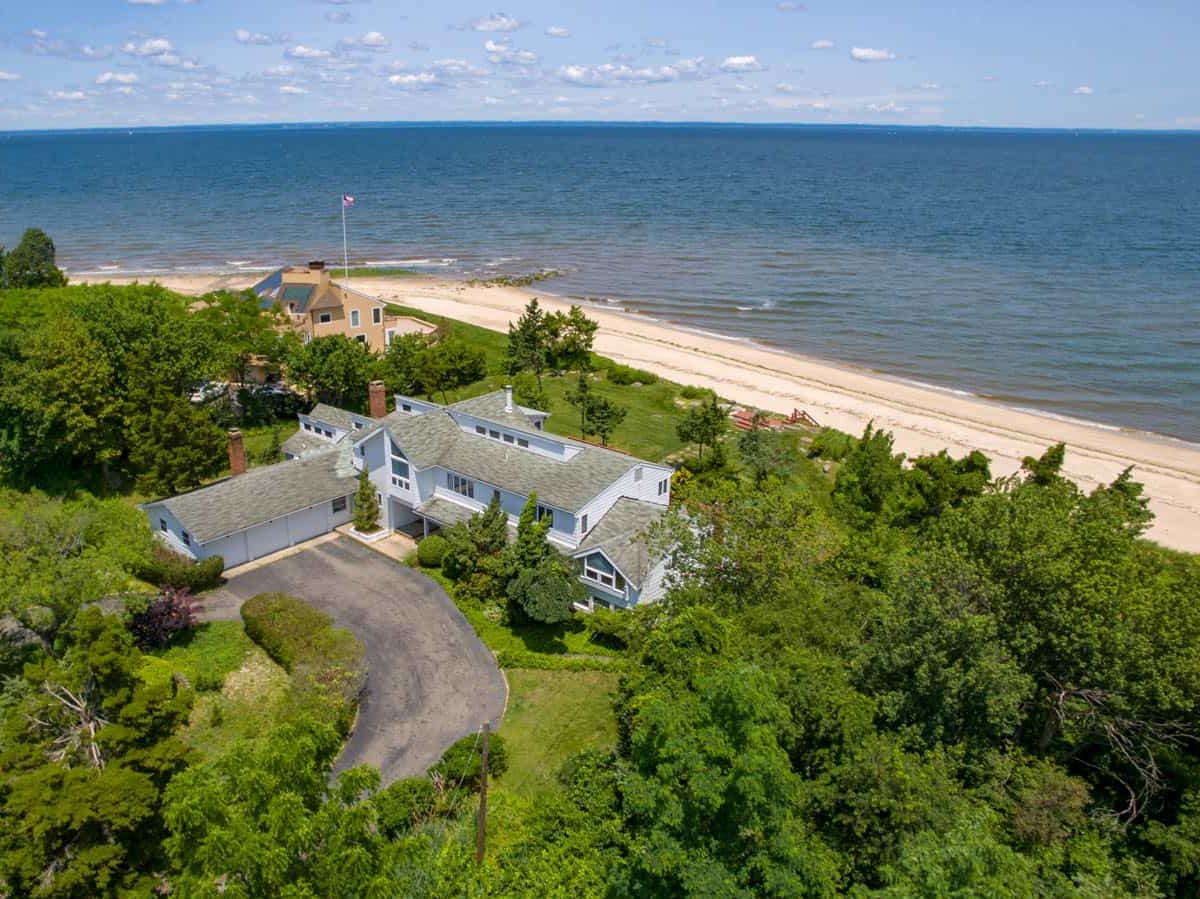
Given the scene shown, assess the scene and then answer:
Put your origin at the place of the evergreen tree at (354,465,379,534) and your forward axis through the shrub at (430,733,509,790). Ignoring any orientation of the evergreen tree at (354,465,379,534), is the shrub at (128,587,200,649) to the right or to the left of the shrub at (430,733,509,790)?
right

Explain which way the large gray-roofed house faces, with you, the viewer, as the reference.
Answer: facing the viewer and to the left of the viewer

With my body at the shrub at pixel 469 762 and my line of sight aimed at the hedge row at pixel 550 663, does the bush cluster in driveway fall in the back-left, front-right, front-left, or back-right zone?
front-left

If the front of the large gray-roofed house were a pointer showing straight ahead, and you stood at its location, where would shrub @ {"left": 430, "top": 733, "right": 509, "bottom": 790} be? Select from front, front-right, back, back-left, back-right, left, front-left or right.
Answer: front-left

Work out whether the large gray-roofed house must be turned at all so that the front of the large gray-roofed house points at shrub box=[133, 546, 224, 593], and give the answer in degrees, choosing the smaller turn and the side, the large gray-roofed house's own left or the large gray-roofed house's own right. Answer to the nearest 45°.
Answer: approximately 45° to the large gray-roofed house's own right

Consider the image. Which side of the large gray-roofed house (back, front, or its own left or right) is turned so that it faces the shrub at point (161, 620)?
front

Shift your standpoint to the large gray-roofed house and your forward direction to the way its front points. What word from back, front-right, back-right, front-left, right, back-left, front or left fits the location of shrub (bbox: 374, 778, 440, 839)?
front-left

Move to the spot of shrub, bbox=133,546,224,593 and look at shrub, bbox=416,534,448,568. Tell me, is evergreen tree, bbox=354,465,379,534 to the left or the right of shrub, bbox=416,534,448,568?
left

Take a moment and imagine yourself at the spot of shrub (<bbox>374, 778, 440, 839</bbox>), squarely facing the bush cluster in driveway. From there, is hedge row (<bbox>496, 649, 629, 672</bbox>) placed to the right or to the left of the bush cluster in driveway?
right

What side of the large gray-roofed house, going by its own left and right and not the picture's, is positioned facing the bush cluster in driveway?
front
